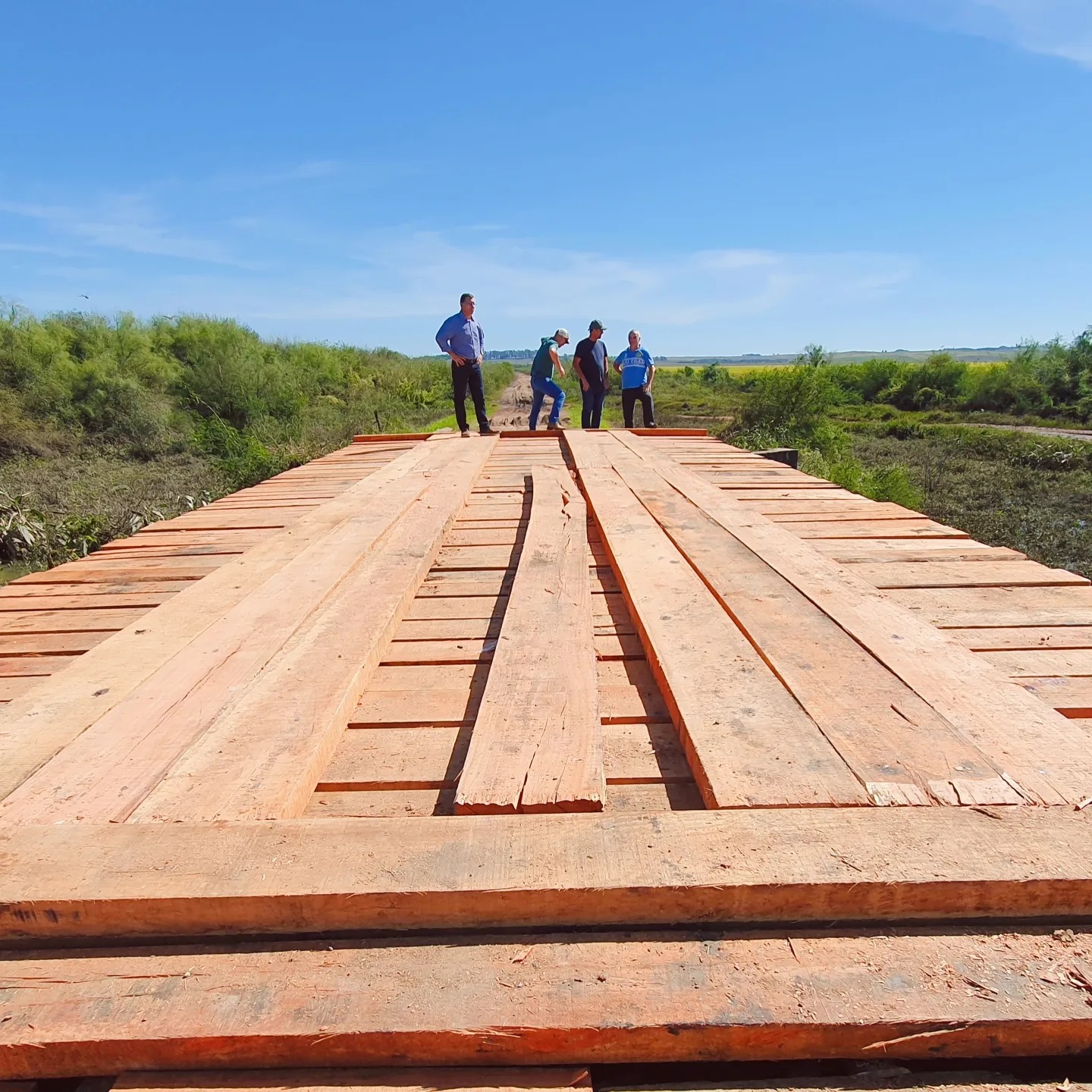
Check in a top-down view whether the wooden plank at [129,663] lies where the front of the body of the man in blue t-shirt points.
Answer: yes

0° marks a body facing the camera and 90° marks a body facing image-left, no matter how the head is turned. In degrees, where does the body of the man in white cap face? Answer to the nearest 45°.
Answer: approximately 270°

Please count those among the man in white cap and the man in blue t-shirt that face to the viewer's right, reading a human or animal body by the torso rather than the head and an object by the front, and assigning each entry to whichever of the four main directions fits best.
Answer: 1

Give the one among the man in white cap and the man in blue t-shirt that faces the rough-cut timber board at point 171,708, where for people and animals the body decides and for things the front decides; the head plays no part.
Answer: the man in blue t-shirt

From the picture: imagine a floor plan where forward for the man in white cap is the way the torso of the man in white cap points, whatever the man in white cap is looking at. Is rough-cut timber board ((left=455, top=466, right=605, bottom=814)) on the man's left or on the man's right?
on the man's right

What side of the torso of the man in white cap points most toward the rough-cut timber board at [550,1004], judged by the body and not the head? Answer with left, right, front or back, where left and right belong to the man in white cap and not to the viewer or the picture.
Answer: right
